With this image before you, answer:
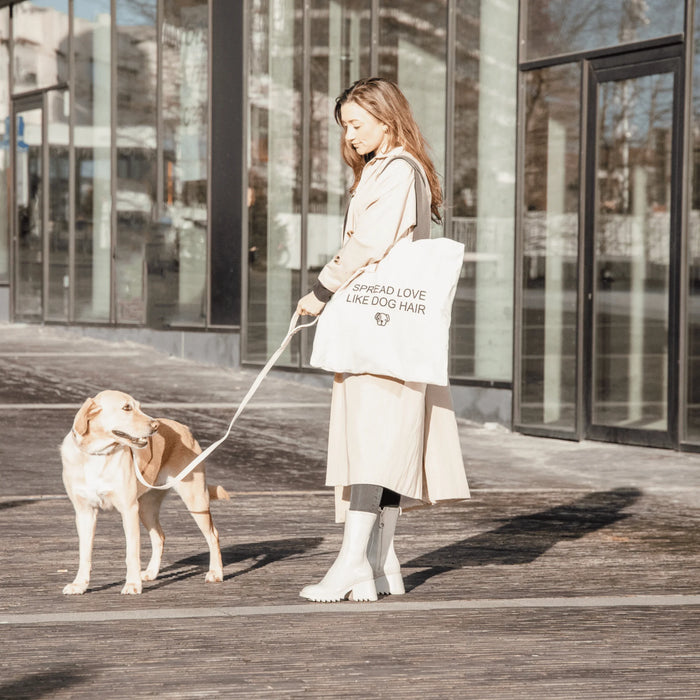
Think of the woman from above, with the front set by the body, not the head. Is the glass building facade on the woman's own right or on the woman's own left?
on the woman's own right

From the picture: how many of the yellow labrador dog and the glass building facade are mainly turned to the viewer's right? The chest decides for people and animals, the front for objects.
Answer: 0

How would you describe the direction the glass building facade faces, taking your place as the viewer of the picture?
facing the viewer and to the left of the viewer

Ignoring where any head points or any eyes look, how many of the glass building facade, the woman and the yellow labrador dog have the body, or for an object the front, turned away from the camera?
0

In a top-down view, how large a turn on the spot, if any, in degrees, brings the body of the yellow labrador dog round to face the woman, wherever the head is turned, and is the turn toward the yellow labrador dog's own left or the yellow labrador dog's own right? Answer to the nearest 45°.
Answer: approximately 135° to the yellow labrador dog's own left

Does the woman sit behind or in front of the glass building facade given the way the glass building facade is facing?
in front

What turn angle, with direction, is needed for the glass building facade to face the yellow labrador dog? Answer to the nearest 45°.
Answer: approximately 45° to its left

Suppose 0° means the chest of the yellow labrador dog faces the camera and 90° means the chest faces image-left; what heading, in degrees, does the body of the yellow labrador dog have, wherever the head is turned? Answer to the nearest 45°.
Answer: approximately 45°

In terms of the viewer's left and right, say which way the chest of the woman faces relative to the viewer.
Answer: facing to the left of the viewer
